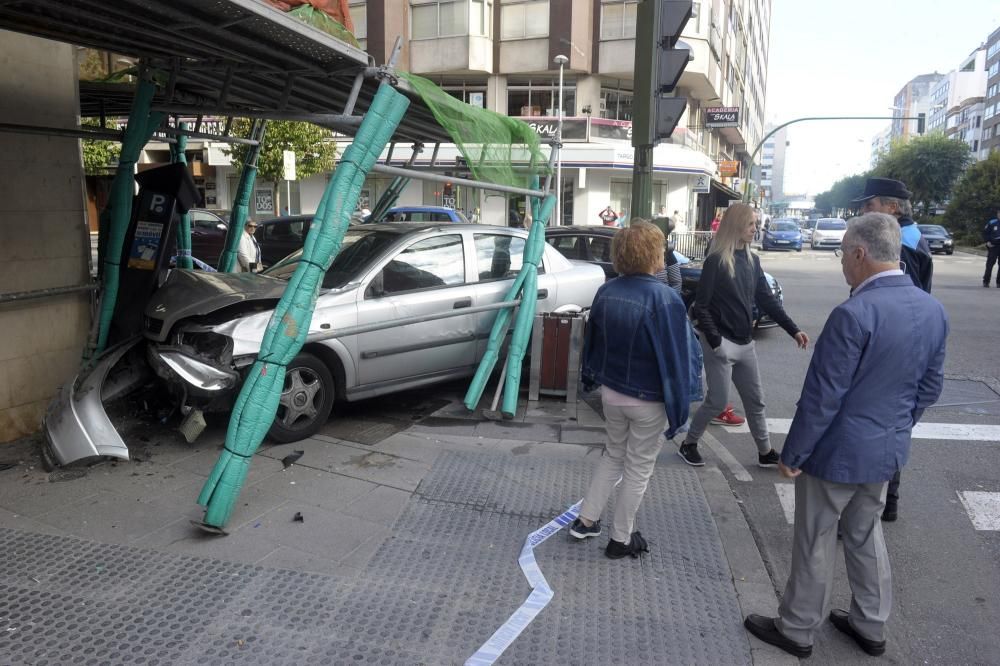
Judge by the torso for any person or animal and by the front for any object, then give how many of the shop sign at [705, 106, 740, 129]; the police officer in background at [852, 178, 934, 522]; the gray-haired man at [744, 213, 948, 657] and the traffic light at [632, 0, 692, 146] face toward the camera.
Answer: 1

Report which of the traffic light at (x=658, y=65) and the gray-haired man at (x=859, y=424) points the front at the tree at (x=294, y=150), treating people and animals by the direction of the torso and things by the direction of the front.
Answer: the gray-haired man

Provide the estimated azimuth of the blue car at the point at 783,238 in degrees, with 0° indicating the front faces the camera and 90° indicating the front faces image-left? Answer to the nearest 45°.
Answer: approximately 0°

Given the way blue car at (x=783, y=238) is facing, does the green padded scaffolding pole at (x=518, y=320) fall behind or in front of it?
in front

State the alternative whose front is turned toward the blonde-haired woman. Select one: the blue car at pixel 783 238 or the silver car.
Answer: the blue car

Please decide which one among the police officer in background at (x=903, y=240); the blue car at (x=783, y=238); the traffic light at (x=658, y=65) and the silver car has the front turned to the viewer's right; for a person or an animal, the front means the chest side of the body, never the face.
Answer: the traffic light

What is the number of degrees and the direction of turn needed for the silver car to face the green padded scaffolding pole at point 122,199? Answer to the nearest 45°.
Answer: approximately 45° to its right

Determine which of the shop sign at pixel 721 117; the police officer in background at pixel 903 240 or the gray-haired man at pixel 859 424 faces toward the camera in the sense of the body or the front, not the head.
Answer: the shop sign

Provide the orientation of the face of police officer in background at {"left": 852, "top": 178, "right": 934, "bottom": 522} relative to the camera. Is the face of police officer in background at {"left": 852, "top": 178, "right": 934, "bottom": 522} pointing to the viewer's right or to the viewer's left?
to the viewer's left

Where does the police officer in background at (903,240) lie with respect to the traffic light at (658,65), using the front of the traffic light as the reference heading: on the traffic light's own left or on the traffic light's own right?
on the traffic light's own right

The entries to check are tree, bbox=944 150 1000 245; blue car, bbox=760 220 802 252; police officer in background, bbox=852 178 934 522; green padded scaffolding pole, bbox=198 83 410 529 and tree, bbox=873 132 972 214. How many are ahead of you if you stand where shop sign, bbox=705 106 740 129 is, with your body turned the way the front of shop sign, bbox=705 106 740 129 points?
2

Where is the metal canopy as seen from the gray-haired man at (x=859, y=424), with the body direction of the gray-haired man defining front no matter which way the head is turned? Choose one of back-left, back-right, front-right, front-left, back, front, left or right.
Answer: front-left

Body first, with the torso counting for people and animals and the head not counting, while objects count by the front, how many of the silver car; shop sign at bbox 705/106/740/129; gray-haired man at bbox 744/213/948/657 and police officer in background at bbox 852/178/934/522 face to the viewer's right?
0

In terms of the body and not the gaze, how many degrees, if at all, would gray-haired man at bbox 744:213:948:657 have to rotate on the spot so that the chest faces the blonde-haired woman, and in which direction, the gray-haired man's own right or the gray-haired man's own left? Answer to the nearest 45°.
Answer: approximately 45° to the gray-haired man's own right

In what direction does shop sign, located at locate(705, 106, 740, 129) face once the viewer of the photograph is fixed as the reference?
facing the viewer

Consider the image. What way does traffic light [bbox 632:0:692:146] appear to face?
to the viewer's right
